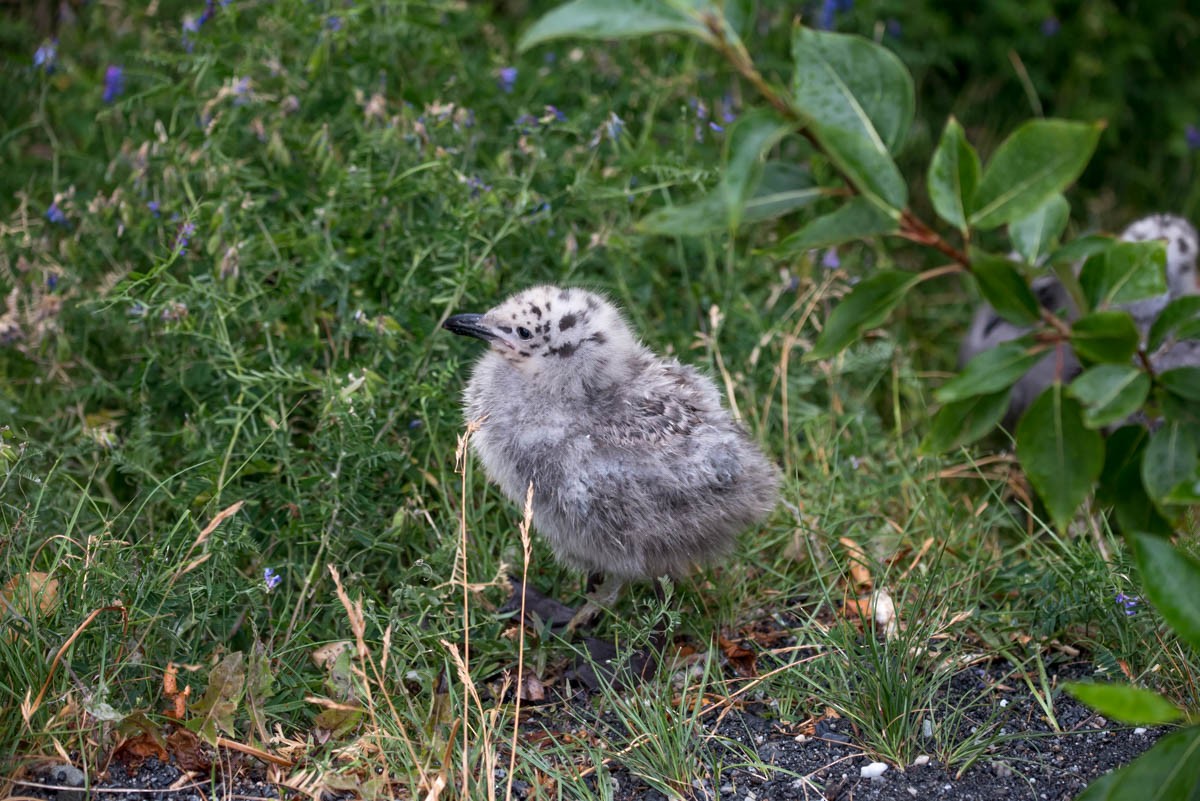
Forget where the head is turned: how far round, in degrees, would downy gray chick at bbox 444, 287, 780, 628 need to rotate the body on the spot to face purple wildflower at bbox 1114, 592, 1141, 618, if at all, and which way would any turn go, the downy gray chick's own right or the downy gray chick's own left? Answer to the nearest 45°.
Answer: approximately 180°

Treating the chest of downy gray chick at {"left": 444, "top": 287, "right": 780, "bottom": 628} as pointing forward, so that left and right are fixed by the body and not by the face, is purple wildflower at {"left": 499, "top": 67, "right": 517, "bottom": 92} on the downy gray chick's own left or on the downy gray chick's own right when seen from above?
on the downy gray chick's own right

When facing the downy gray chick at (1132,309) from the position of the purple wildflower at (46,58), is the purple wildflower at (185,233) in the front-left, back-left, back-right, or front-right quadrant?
front-right

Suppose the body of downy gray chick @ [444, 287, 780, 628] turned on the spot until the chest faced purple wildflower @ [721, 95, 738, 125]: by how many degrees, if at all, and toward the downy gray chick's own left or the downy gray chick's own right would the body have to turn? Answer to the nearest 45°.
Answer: approximately 90° to the downy gray chick's own right

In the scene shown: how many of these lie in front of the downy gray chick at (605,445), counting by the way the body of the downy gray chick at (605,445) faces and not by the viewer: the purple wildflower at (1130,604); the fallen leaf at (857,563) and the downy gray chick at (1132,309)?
0

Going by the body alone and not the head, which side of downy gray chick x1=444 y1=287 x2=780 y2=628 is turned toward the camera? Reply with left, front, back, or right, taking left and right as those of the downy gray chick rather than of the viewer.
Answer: left

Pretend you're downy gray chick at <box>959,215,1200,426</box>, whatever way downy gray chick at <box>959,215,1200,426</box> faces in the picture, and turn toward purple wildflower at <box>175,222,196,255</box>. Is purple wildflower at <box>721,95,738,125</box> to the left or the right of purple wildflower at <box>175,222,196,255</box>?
right

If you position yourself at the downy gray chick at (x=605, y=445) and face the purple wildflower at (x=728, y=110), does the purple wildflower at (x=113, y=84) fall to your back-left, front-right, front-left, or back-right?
front-left

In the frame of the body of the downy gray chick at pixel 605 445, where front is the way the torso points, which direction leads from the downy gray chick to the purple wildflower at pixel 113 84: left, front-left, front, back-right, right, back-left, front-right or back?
front-right

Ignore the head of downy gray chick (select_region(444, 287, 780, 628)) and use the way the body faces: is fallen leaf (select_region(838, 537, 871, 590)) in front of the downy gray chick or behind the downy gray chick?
behind
